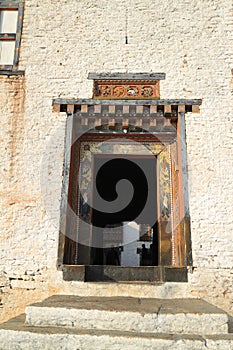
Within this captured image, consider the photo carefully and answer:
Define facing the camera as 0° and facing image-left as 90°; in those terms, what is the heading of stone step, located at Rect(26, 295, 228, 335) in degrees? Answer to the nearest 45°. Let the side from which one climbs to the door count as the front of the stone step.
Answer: approximately 0°

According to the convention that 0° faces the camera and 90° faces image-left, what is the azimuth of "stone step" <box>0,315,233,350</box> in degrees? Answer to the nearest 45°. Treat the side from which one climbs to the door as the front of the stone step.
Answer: approximately 0°
